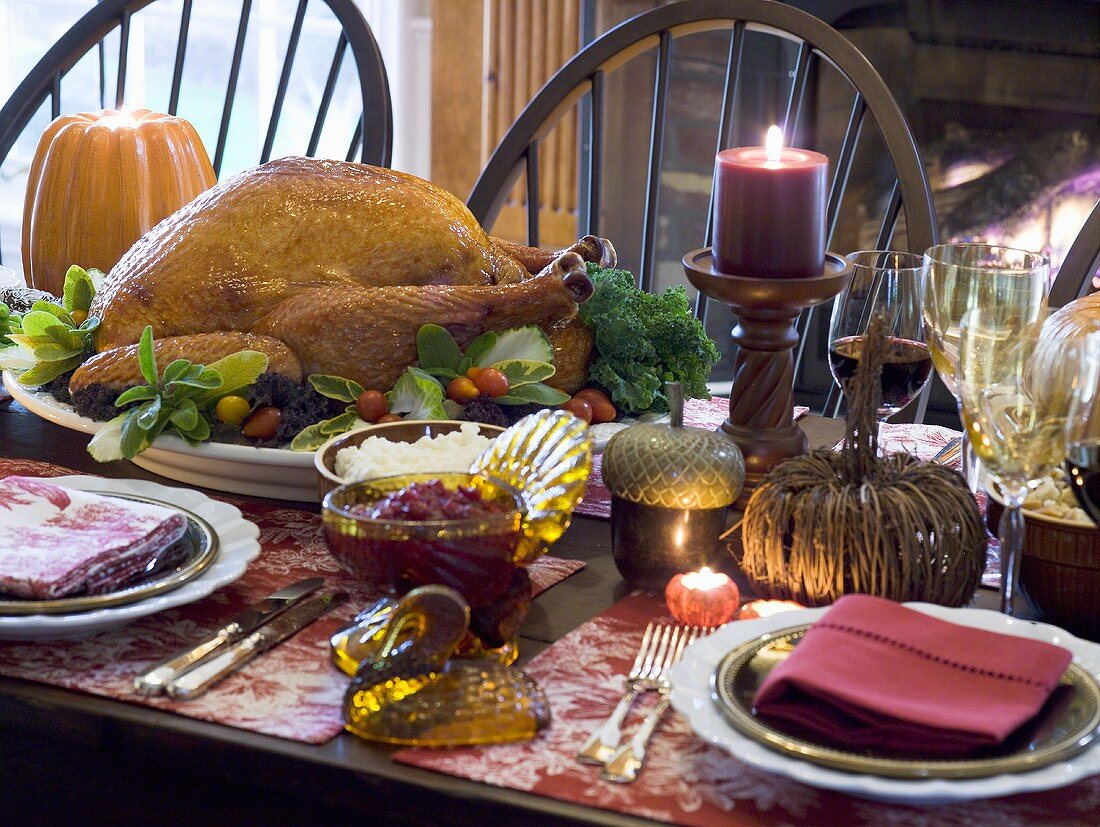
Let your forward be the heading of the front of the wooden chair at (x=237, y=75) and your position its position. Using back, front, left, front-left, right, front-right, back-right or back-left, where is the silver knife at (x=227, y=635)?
front-left

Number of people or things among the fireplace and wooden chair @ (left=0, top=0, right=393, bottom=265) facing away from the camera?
0

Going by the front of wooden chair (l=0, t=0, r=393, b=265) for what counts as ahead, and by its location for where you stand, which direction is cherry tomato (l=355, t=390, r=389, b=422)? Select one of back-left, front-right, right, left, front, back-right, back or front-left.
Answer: front-left

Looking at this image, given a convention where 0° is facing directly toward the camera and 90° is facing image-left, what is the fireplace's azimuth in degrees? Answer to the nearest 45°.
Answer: approximately 0°

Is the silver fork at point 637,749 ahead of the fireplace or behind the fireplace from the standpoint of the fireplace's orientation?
ahead

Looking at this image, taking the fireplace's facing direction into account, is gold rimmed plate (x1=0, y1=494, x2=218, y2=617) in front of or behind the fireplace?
in front

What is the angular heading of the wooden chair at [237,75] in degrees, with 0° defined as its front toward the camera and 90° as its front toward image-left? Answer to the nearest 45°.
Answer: approximately 45°

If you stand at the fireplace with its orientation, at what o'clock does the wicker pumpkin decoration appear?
The wicker pumpkin decoration is roughly at 12 o'clock from the fireplace.

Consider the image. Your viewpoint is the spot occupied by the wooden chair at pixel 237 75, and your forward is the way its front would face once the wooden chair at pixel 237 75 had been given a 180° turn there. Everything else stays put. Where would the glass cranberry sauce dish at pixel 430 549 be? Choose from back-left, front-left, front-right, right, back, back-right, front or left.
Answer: back-right
